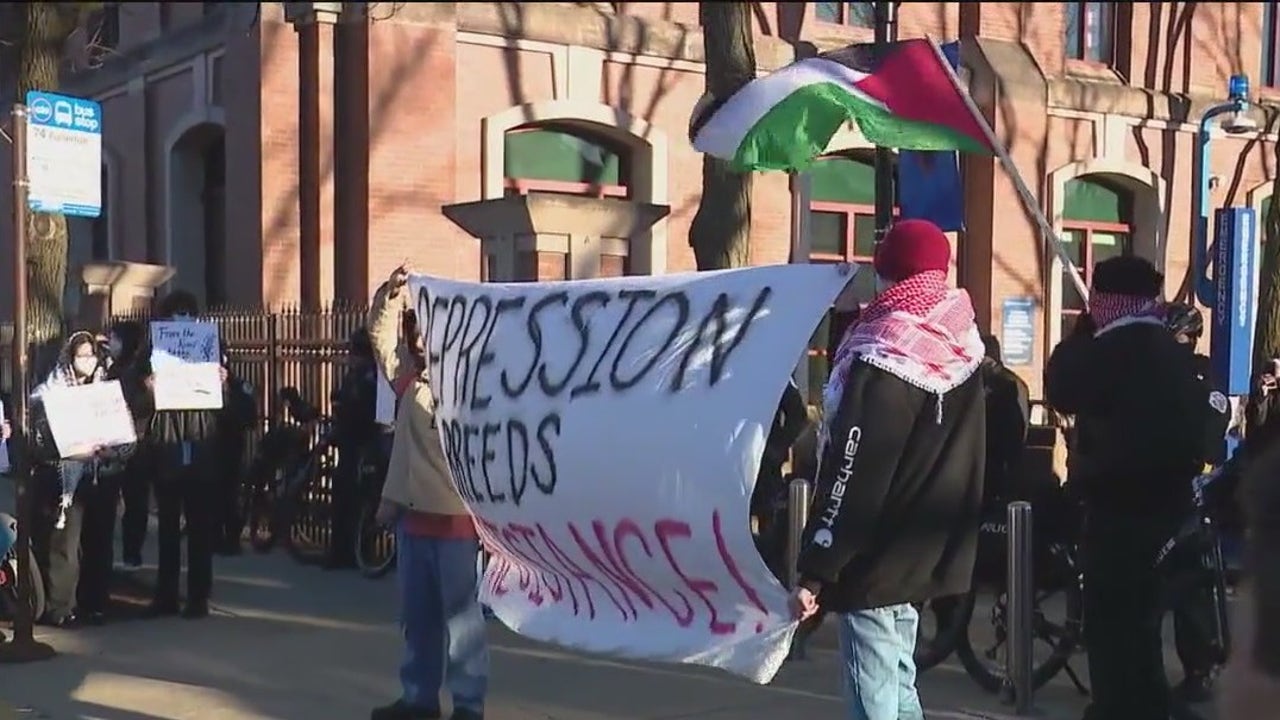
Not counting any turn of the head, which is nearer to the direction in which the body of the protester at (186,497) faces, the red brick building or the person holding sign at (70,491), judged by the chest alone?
the person holding sign

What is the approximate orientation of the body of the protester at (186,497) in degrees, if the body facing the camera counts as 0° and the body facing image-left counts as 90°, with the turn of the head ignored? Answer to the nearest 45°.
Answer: approximately 0°

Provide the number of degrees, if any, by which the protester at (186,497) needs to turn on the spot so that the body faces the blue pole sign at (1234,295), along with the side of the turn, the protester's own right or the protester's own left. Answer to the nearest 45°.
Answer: approximately 90° to the protester's own left

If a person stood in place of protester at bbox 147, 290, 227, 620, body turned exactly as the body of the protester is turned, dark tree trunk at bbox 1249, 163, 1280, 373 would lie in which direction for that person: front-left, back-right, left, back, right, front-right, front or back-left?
left
